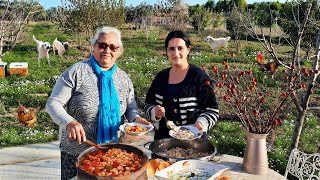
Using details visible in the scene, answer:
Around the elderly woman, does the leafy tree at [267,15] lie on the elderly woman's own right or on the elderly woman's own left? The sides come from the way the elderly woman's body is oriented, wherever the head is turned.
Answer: on the elderly woman's own left

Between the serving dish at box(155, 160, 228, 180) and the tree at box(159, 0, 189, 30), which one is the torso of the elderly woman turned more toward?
the serving dish

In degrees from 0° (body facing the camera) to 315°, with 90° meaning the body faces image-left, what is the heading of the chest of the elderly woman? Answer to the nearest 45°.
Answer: approximately 315°

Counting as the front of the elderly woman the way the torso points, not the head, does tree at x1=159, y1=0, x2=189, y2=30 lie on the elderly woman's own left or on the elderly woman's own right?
on the elderly woman's own left

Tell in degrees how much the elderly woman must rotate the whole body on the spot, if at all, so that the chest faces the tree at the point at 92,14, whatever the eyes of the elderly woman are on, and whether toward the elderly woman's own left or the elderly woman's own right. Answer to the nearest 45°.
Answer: approximately 135° to the elderly woman's own left
